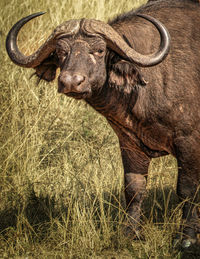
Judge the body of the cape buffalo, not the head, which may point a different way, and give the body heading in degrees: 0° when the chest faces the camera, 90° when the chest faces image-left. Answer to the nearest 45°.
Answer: approximately 45°
